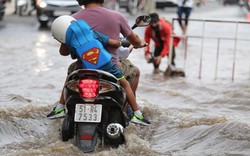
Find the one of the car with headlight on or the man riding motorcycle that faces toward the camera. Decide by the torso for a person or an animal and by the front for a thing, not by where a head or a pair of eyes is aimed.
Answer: the car with headlight on

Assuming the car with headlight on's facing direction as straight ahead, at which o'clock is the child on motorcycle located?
The child on motorcycle is roughly at 12 o'clock from the car with headlight on.

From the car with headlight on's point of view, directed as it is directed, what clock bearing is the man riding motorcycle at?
The man riding motorcycle is roughly at 12 o'clock from the car with headlight on.

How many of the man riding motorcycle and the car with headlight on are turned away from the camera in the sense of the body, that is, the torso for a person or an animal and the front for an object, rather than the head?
1

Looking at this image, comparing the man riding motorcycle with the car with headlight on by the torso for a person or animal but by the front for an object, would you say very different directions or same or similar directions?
very different directions

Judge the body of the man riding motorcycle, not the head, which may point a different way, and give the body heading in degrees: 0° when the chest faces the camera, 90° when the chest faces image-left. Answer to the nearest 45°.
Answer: approximately 180°

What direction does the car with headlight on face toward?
toward the camera

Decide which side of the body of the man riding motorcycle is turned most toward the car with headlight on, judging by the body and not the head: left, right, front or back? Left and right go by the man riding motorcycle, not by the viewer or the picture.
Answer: front
